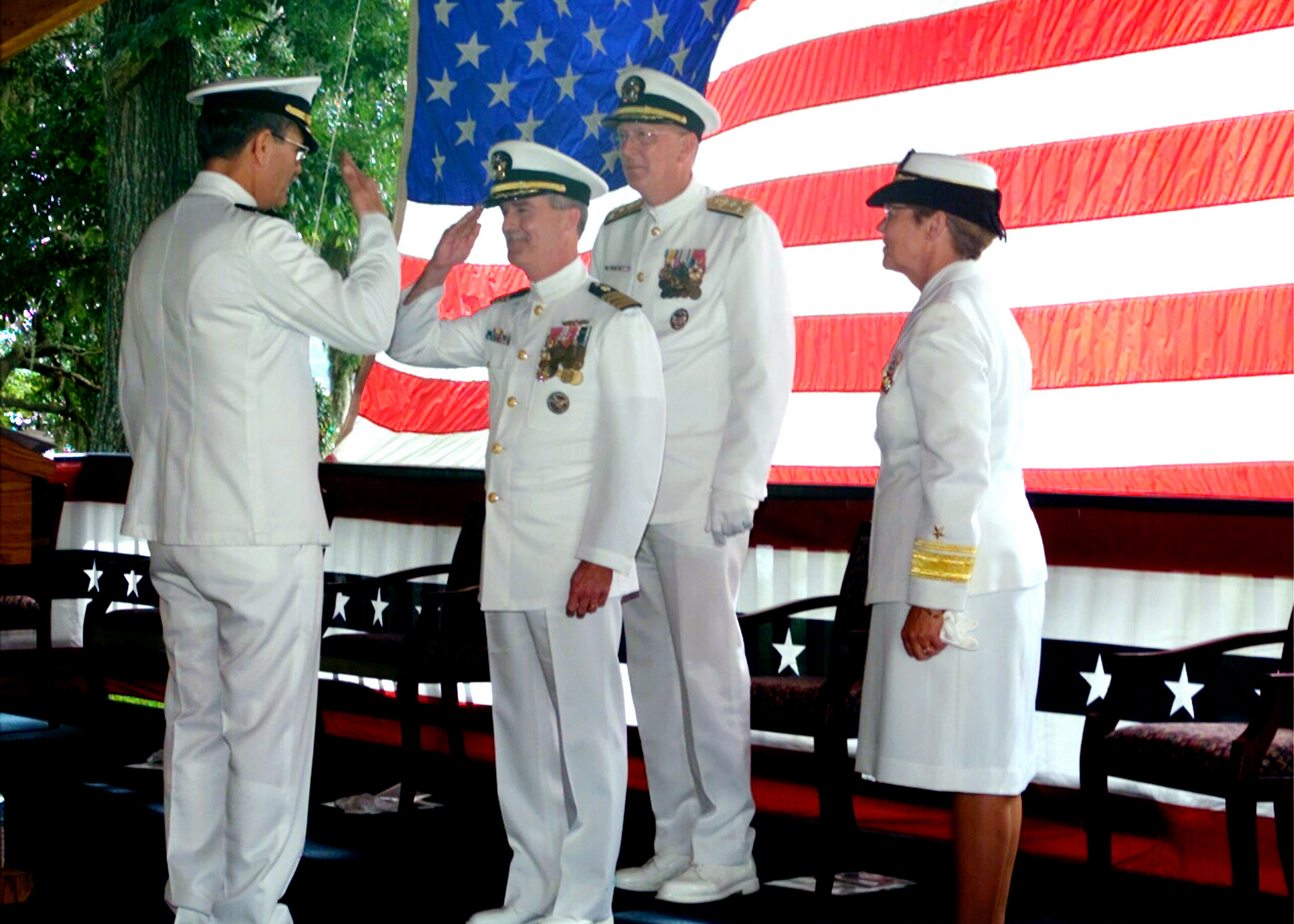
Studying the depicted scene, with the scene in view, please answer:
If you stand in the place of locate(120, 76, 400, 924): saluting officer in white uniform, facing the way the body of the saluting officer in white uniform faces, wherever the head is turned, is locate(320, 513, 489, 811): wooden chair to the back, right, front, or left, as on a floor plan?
front

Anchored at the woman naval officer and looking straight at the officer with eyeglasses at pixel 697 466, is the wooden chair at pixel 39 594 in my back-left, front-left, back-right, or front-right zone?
front-left

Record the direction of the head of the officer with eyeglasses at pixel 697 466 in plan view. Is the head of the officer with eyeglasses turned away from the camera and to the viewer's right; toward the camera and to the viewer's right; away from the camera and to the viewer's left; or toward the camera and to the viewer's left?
toward the camera and to the viewer's left

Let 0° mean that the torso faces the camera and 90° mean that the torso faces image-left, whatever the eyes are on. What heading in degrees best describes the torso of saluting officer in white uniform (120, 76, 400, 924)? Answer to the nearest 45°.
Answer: approximately 225°

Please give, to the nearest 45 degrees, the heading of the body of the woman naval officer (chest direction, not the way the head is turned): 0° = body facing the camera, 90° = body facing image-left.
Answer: approximately 90°

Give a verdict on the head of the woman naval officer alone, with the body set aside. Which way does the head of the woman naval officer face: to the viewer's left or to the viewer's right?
to the viewer's left

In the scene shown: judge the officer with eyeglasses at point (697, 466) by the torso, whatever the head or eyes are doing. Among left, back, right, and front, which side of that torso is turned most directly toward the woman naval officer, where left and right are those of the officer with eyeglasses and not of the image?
left

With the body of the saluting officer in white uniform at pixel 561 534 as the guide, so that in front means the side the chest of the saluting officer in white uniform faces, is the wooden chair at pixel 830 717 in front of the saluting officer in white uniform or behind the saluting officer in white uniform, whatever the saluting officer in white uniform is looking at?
behind

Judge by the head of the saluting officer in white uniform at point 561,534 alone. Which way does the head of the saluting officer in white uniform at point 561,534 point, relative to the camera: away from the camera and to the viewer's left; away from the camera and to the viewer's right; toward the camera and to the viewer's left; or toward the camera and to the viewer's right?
toward the camera and to the viewer's left

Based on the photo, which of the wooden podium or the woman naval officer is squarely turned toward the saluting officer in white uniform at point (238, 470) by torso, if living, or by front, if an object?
the woman naval officer

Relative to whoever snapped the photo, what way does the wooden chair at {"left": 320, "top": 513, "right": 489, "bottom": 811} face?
facing the viewer and to the left of the viewer

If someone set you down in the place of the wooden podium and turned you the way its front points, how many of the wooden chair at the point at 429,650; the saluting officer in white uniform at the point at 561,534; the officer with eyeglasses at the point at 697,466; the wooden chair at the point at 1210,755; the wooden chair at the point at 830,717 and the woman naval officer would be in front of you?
0
